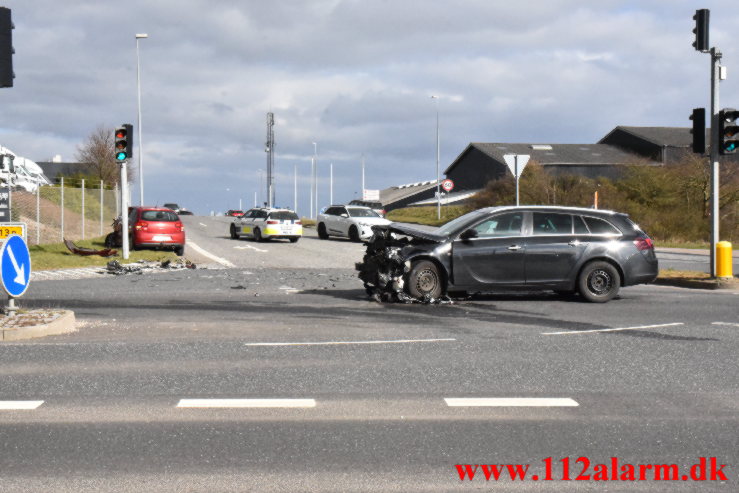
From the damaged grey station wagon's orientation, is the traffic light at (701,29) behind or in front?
behind

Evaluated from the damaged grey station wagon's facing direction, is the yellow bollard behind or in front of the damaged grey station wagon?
behind

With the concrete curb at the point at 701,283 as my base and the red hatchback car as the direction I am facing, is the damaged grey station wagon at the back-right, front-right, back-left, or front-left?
front-left

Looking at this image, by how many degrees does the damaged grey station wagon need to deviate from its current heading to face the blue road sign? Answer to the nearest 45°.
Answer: approximately 45° to its left

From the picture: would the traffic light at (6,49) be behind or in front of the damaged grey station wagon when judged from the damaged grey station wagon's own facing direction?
in front

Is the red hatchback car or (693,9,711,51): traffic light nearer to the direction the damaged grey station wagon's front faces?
the red hatchback car

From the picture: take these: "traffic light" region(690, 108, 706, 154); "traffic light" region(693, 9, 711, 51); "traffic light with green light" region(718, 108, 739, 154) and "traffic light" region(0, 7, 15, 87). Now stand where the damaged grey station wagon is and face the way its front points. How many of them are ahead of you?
1

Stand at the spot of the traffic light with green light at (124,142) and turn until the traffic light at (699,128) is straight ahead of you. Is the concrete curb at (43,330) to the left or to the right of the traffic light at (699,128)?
right

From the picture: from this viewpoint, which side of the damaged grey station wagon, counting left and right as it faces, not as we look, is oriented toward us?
left

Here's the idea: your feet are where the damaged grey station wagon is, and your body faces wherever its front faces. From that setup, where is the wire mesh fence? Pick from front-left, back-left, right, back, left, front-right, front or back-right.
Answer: front-right

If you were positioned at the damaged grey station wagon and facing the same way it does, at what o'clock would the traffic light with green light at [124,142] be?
The traffic light with green light is roughly at 1 o'clock from the damaged grey station wagon.

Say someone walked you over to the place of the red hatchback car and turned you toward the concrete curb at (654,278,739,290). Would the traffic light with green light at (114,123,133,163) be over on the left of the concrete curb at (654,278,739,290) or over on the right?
right

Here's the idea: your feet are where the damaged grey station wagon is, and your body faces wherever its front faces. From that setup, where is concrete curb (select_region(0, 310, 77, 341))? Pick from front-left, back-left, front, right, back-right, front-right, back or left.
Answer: front-left

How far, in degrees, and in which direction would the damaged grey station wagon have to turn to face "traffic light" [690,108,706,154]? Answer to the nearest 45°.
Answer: approximately 135° to its right
